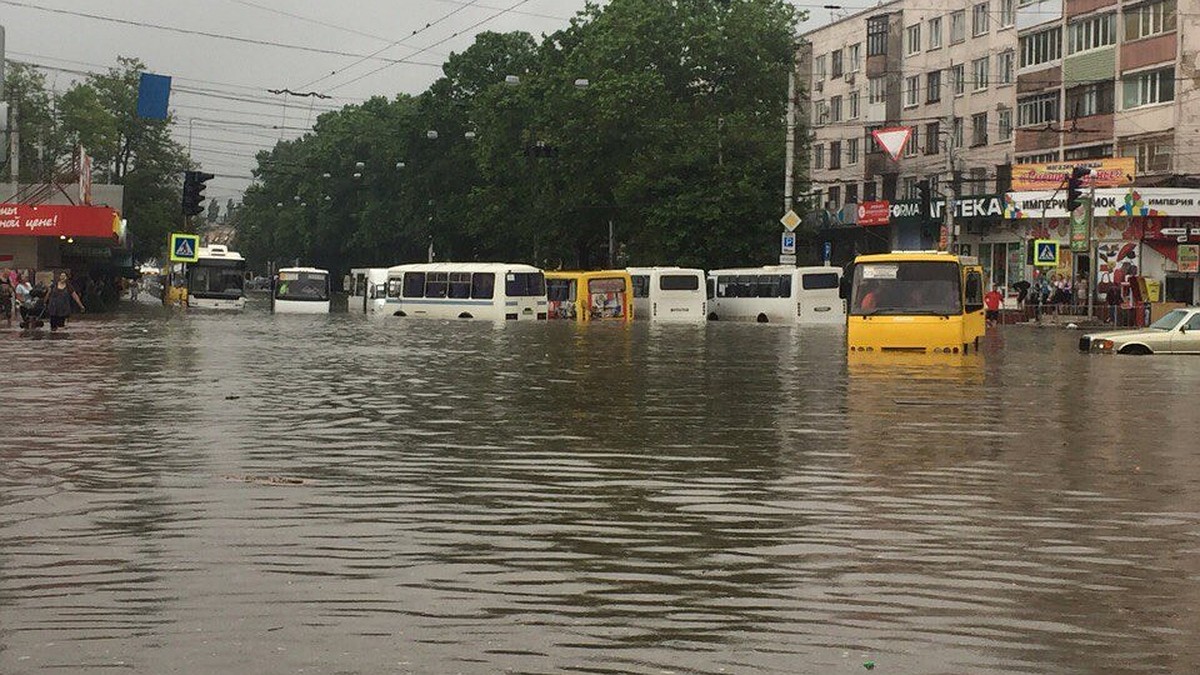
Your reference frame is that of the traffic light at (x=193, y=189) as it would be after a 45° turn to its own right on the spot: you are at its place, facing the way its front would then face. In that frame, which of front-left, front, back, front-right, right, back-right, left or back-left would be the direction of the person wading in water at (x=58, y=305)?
right

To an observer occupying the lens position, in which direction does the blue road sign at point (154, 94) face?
facing the viewer

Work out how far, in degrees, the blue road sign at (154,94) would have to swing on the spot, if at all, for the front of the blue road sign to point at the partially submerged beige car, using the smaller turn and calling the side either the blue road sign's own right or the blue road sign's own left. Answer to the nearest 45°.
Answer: approximately 45° to the blue road sign's own left
